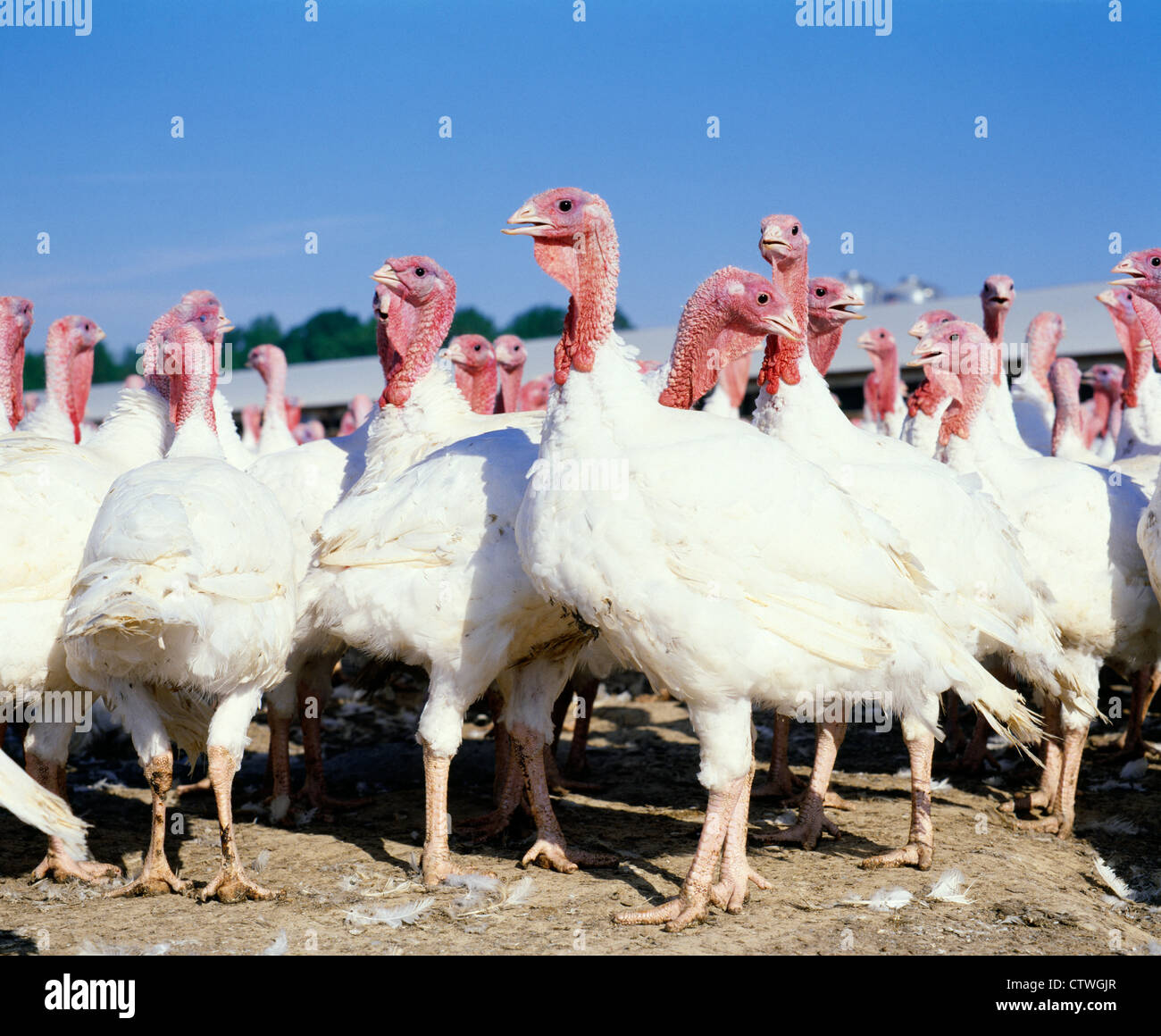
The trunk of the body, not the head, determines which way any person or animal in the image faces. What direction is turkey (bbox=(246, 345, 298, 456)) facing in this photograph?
to the viewer's left

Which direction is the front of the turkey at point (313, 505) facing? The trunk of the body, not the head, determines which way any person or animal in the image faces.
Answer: to the viewer's right

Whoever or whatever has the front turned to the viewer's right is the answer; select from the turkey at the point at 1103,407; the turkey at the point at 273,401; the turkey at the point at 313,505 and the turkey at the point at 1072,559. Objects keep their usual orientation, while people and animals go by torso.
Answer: the turkey at the point at 313,505

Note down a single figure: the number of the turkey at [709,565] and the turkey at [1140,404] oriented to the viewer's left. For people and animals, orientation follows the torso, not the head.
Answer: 2

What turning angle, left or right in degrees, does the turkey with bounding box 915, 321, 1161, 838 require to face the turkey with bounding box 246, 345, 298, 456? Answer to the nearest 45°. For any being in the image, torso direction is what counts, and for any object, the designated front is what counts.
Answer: approximately 45° to its right

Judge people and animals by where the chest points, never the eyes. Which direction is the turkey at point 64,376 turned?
to the viewer's right

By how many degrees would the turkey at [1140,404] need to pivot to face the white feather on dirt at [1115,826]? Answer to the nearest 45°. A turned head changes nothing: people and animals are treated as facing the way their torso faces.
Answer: approximately 90° to its left

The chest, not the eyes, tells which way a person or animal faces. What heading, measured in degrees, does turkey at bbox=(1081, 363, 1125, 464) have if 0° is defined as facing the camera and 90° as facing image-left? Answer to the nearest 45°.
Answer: approximately 90°

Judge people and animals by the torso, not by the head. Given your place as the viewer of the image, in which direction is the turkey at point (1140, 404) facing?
facing to the left of the viewer

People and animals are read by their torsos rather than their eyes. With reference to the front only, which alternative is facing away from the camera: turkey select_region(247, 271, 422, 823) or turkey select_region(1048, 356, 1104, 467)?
turkey select_region(1048, 356, 1104, 467)

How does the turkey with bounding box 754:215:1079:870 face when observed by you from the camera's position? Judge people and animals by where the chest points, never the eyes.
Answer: facing to the left of the viewer

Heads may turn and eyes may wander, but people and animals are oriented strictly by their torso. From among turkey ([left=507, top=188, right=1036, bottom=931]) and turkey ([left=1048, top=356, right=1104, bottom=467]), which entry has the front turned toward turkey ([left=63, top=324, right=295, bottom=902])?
turkey ([left=507, top=188, right=1036, bottom=931])
